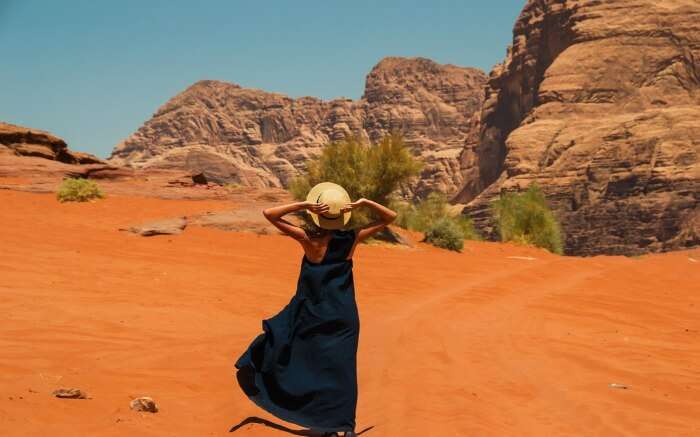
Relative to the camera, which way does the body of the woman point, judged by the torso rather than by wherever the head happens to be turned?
away from the camera

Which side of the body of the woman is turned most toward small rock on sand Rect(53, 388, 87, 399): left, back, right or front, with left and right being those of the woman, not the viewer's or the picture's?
left

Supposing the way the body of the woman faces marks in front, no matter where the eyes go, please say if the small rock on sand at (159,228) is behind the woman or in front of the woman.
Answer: in front

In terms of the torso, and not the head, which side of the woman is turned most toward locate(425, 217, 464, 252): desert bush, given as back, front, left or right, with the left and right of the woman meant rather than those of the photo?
front

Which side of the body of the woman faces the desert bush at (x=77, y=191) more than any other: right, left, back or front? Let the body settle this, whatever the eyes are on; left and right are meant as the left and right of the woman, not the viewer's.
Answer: front

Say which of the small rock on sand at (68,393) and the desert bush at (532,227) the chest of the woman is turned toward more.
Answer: the desert bush

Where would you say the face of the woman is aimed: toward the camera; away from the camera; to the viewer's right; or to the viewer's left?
away from the camera

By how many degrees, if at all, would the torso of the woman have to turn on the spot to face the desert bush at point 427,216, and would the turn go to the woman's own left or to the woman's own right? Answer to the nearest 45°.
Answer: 0° — they already face it

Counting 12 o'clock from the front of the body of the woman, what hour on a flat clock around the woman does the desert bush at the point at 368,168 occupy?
The desert bush is roughly at 12 o'clock from the woman.

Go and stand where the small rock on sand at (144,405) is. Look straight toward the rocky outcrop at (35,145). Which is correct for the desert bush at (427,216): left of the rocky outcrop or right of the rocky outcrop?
right

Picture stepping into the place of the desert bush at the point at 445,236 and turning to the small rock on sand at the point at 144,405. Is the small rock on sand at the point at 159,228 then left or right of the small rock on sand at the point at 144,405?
right

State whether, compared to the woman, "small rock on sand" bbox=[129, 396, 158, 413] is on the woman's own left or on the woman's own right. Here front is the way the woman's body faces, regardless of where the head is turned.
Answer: on the woman's own left
